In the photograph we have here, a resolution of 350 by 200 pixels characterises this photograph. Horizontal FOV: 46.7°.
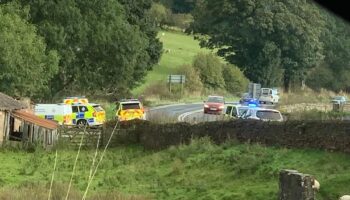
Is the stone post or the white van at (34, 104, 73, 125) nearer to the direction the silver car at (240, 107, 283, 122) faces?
the white van

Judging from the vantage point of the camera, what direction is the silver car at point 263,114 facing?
facing to the left of the viewer

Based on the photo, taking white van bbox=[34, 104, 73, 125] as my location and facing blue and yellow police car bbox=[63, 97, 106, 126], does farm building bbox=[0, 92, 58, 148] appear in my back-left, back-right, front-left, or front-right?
back-right

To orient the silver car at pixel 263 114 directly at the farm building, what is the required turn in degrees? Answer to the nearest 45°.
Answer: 0° — it already faces it

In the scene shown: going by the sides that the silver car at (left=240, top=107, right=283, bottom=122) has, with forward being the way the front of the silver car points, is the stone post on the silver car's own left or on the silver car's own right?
on the silver car's own left
